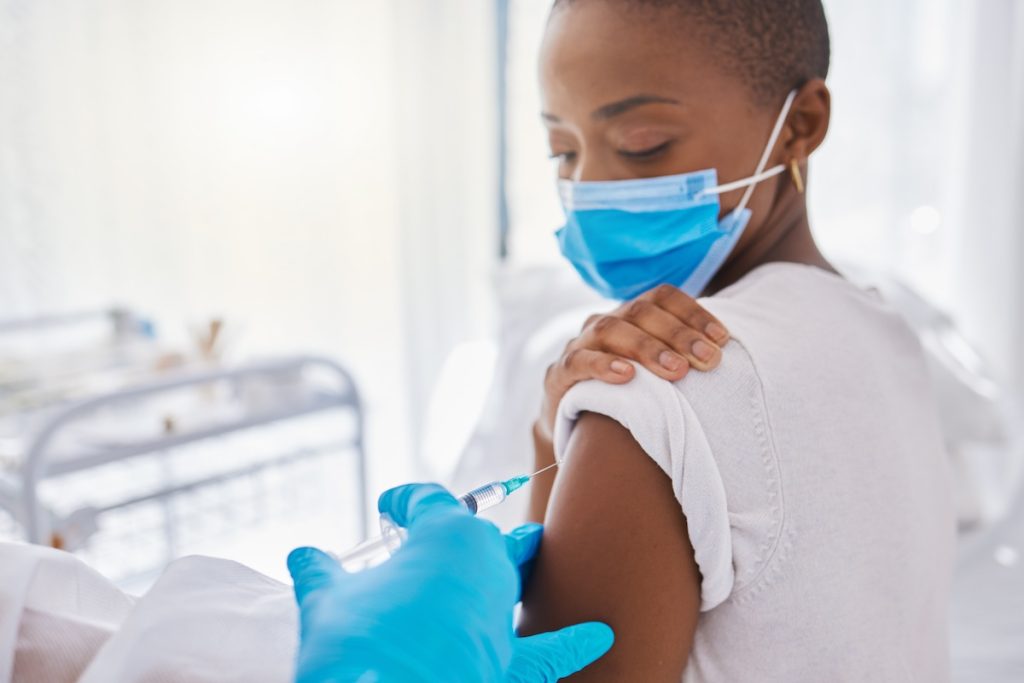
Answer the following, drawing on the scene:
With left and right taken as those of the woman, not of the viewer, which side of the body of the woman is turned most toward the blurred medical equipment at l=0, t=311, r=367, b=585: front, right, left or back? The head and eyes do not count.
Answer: front

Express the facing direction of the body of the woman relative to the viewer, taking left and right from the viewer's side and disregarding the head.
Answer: facing away from the viewer and to the left of the viewer

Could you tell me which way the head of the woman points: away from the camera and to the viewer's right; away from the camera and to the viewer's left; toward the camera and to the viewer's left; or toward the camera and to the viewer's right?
toward the camera and to the viewer's left

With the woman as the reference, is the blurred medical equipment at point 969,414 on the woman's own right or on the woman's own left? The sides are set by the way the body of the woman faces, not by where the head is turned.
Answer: on the woman's own right
